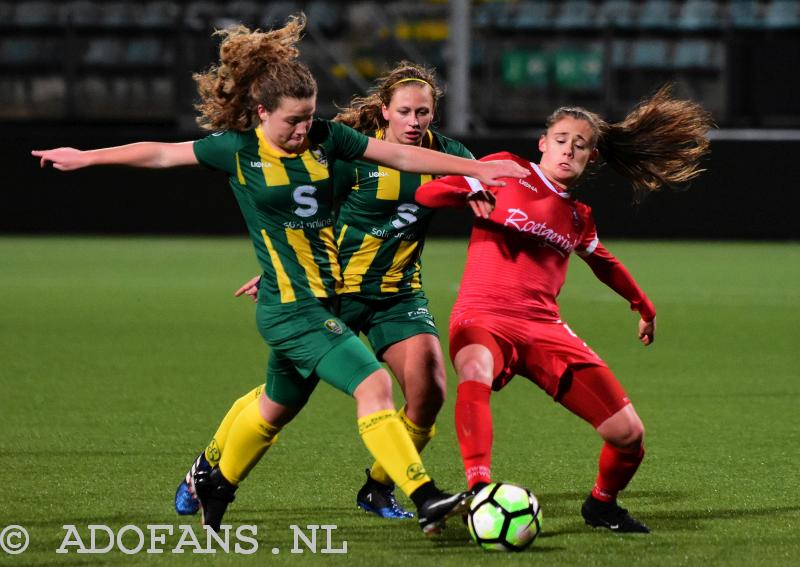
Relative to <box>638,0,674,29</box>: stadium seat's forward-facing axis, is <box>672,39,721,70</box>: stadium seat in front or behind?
in front

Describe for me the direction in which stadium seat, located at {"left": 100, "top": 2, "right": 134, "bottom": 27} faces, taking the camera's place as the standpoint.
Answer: facing the viewer

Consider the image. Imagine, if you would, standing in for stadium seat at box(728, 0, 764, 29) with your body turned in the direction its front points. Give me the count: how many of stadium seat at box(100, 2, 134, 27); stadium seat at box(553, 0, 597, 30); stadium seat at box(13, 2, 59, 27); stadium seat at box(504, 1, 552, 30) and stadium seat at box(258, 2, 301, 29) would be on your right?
5

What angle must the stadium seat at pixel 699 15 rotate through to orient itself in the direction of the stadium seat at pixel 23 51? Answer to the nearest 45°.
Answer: approximately 90° to its right

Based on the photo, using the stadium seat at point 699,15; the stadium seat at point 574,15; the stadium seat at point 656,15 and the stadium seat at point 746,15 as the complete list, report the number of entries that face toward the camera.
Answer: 4

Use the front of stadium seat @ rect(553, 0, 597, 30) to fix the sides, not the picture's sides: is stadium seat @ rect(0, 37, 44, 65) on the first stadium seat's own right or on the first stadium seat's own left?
on the first stadium seat's own right

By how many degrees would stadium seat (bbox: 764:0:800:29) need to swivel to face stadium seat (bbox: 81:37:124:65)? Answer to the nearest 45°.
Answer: approximately 90° to its right

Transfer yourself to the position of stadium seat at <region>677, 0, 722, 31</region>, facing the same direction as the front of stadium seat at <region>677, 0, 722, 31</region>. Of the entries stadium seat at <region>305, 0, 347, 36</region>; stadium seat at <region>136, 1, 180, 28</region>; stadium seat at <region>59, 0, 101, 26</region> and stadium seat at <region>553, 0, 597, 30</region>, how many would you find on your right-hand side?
4

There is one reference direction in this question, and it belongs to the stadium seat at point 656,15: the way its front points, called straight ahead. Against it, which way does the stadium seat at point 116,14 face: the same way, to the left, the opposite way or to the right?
the same way

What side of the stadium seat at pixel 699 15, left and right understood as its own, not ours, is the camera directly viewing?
front

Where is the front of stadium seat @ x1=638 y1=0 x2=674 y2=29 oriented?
toward the camera

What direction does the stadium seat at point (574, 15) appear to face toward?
toward the camera

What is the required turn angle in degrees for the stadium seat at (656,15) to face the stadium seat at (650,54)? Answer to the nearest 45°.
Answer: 0° — it already faces it

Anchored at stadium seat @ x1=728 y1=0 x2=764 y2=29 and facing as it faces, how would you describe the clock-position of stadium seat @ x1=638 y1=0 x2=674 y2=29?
stadium seat @ x1=638 y1=0 x2=674 y2=29 is roughly at 4 o'clock from stadium seat @ x1=728 y1=0 x2=764 y2=29.

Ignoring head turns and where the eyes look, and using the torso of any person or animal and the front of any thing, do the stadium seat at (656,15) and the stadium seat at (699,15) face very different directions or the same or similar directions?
same or similar directions

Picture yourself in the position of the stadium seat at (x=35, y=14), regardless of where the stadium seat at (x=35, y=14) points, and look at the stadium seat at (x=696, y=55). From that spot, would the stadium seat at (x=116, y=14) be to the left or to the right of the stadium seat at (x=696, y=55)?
left

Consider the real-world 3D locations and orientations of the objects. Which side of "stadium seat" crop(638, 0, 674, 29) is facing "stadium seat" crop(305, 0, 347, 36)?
right
